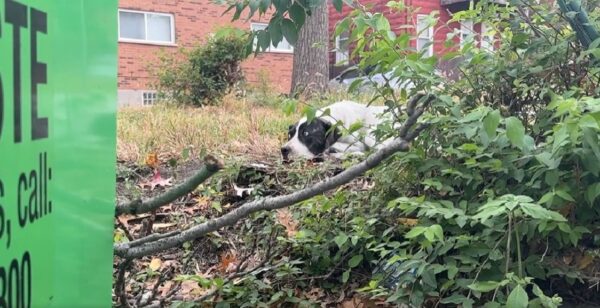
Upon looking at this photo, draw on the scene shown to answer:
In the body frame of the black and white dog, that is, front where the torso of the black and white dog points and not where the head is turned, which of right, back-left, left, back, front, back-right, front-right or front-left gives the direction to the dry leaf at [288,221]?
front-left

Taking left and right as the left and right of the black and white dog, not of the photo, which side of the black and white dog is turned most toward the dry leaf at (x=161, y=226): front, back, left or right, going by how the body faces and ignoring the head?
front

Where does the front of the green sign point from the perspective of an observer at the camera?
facing the viewer and to the right of the viewer

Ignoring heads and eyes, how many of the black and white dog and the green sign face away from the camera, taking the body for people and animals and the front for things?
0

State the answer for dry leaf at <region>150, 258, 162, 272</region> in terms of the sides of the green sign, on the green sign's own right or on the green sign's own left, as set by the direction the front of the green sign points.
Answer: on the green sign's own left

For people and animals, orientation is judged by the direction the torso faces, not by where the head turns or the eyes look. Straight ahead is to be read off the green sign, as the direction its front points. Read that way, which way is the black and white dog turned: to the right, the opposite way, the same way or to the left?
to the right

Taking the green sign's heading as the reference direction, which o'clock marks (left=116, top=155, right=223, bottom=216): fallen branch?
The fallen branch is roughly at 8 o'clock from the green sign.

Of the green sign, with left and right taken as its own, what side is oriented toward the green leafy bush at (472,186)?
left

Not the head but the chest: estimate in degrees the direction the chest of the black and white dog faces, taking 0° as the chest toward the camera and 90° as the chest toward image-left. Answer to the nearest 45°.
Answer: approximately 45°
